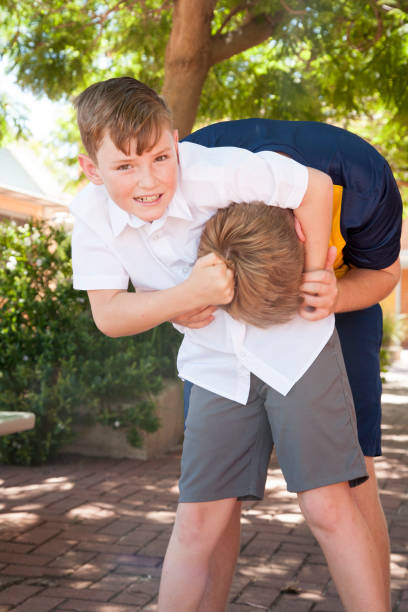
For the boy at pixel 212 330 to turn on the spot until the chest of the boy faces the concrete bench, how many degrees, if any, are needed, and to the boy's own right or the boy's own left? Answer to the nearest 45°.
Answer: approximately 135° to the boy's own right

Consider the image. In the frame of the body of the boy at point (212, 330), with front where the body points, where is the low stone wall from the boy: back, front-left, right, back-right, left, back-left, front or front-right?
back

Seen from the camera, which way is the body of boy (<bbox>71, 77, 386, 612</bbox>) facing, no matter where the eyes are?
toward the camera

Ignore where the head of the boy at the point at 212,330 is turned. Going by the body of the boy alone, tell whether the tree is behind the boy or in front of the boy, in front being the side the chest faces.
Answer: behind

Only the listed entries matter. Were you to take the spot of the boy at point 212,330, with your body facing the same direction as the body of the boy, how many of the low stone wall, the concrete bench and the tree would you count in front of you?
0

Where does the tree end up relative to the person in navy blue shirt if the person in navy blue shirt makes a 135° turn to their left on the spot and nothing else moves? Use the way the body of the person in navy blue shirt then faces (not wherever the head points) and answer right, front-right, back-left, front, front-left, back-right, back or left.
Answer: front-left

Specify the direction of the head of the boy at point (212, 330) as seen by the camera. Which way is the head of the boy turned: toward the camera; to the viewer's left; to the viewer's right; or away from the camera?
toward the camera
